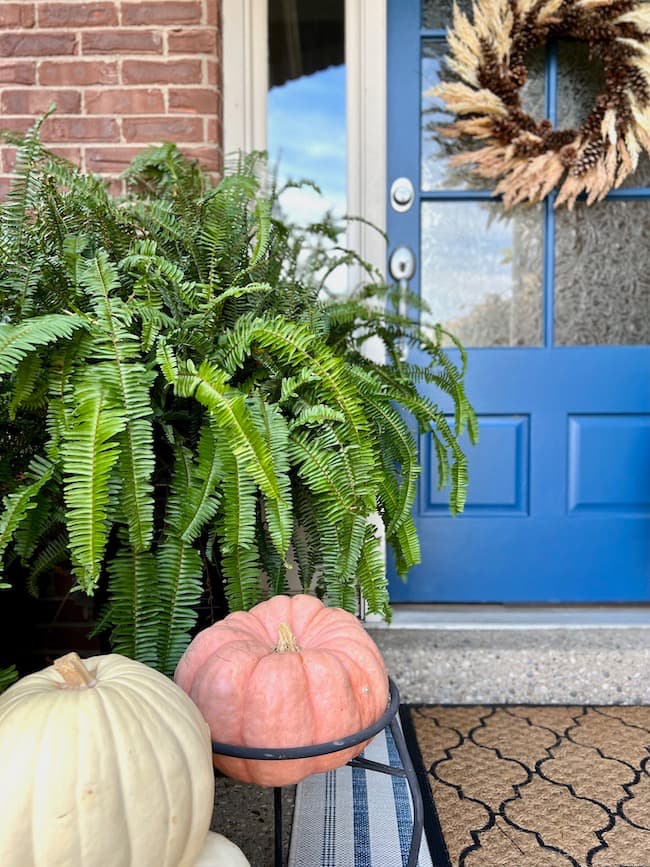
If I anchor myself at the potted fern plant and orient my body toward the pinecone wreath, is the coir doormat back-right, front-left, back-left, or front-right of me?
front-right

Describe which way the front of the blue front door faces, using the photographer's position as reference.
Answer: facing the viewer

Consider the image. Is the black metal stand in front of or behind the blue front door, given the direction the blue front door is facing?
in front

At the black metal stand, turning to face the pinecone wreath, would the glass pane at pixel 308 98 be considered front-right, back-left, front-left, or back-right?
front-left

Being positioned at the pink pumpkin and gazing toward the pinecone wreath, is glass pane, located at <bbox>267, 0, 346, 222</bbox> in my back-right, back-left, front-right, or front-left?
front-left

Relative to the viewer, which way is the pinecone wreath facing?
toward the camera

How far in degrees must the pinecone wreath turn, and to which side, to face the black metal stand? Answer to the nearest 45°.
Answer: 0° — it already faces it

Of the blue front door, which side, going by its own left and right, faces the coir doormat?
front
